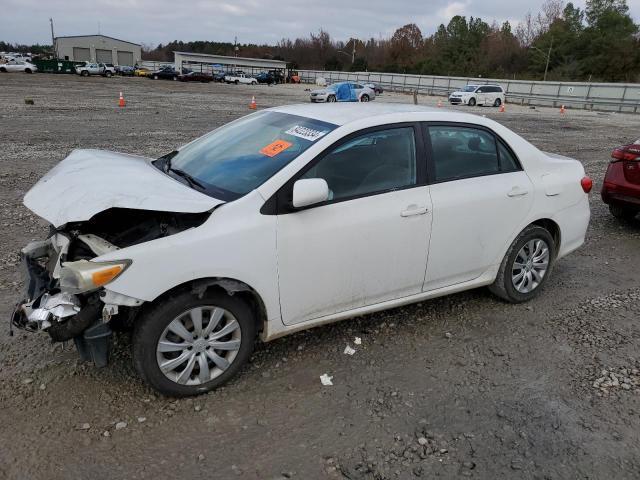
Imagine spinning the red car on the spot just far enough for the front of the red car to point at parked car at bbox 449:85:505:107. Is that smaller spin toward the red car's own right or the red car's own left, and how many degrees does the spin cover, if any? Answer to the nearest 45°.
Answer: approximately 45° to the red car's own left

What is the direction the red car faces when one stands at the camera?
facing away from the viewer and to the right of the viewer

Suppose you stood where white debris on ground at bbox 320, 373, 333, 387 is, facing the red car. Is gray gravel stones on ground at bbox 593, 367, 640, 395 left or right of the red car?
right

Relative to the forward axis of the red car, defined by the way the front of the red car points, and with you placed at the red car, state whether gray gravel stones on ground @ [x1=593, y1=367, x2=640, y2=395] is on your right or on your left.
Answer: on your right

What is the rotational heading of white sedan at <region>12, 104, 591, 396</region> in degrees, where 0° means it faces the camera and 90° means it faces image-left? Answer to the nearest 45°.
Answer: approximately 45°

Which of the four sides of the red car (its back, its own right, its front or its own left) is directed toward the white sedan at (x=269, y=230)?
back

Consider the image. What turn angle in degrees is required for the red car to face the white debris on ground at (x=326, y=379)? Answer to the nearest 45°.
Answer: approximately 135° to its right

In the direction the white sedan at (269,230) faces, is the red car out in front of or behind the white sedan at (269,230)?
behind

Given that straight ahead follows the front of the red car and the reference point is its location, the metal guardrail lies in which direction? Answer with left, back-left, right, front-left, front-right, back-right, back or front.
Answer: front-left

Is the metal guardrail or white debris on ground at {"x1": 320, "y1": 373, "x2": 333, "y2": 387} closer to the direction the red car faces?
the metal guardrail
